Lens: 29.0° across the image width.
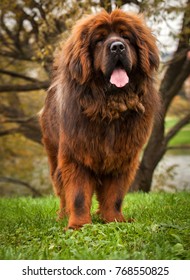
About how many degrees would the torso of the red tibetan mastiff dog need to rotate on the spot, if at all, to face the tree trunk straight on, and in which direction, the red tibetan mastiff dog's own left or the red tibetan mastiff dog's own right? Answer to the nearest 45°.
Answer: approximately 180°

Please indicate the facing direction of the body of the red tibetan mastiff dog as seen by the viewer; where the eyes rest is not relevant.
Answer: toward the camera
